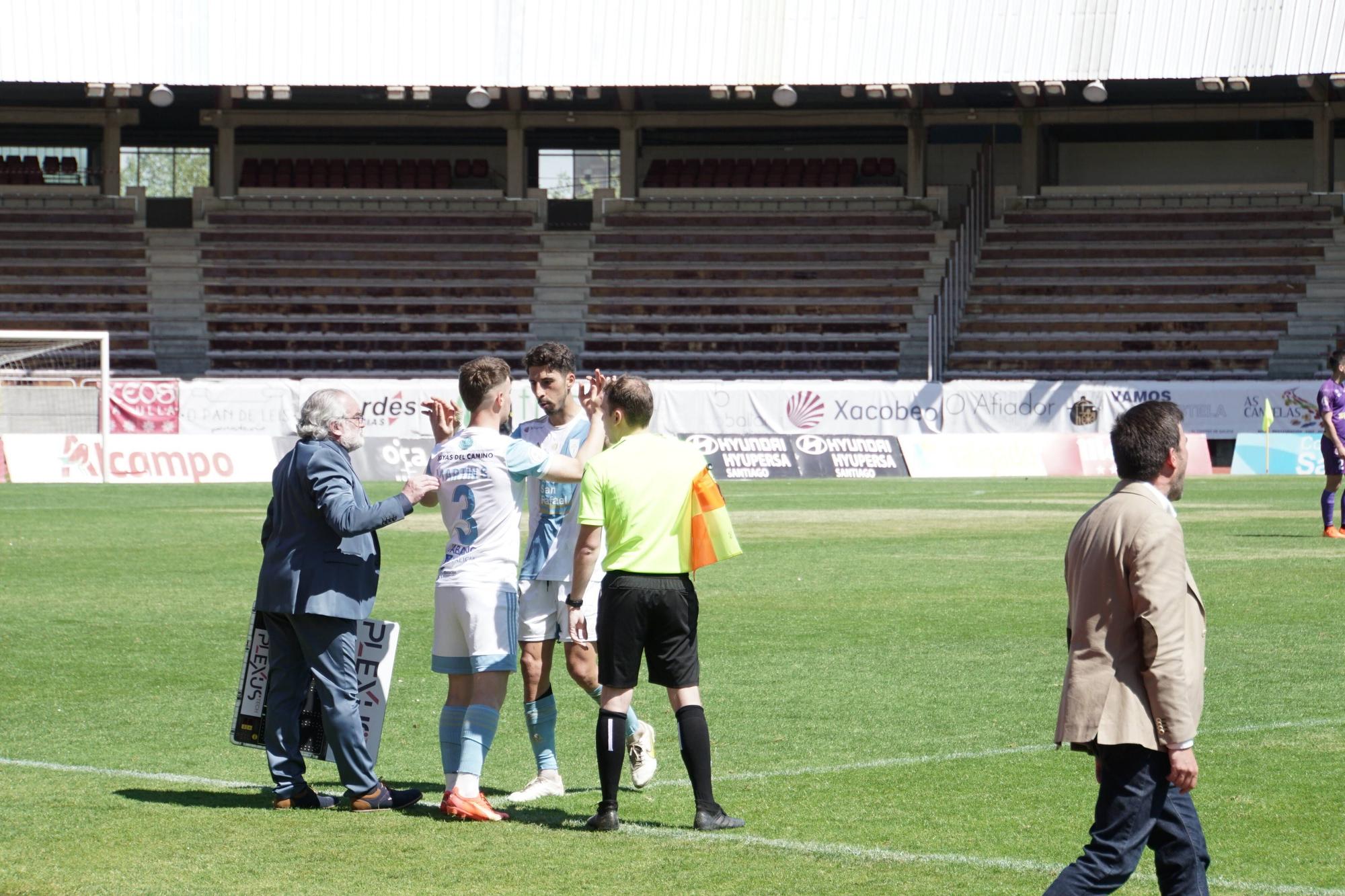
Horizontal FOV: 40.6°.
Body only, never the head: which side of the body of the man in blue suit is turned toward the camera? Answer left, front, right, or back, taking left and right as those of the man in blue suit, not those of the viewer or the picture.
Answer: right

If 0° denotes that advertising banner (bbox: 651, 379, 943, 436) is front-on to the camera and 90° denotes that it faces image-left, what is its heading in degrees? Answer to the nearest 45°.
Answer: approximately 0°

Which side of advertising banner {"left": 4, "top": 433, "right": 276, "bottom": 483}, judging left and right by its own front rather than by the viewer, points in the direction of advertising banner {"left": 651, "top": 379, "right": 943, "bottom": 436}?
left

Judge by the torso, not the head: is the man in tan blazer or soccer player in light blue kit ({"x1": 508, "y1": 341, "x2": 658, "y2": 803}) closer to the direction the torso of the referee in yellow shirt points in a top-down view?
the soccer player in light blue kit

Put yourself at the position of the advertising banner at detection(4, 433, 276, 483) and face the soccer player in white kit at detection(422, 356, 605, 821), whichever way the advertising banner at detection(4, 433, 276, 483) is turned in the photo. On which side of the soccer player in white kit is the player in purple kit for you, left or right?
left

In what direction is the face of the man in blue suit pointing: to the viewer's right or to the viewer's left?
to the viewer's right

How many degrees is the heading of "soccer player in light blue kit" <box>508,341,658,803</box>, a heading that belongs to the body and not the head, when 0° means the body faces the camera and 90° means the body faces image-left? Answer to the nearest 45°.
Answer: approximately 45°

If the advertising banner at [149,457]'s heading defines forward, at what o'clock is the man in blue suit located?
The man in blue suit is roughly at 12 o'clock from the advertising banner.

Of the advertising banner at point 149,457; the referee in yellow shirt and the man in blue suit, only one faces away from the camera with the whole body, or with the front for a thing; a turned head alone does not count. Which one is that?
the referee in yellow shirt
